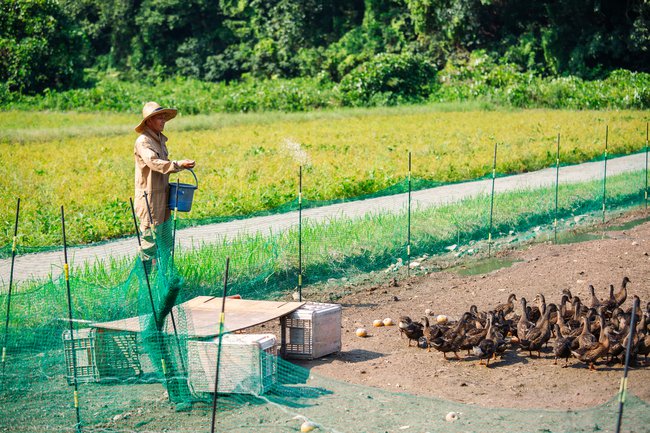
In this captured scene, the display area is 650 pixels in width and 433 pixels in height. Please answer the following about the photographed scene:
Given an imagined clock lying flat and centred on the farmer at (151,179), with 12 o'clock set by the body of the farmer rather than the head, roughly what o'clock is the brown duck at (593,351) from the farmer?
The brown duck is roughly at 1 o'clock from the farmer.

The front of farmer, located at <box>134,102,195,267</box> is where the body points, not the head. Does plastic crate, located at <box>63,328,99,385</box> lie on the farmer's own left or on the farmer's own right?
on the farmer's own right

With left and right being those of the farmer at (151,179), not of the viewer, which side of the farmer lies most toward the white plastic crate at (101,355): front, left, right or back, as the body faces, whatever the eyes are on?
right

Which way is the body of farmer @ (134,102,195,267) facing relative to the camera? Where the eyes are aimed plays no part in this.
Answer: to the viewer's right

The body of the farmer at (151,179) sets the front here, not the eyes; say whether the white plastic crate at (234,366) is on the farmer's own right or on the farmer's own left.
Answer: on the farmer's own right
